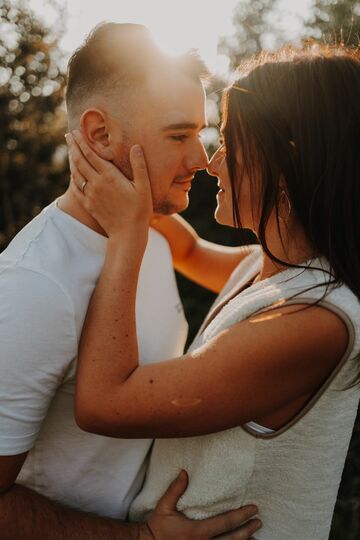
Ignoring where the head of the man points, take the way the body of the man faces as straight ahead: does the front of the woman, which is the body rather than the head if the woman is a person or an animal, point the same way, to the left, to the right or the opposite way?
the opposite way

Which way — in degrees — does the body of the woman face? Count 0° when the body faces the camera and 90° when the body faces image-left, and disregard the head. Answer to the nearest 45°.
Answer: approximately 90°

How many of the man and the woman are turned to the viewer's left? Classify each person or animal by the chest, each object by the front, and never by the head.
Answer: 1

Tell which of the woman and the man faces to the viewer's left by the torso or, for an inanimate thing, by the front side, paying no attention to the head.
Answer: the woman

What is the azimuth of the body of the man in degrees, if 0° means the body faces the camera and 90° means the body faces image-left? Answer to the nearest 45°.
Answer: approximately 270°

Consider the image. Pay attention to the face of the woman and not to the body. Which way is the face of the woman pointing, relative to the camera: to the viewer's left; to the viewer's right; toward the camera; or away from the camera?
to the viewer's left

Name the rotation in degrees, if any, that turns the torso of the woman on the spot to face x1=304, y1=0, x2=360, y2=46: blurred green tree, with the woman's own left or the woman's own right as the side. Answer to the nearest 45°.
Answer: approximately 90° to the woman's own right
